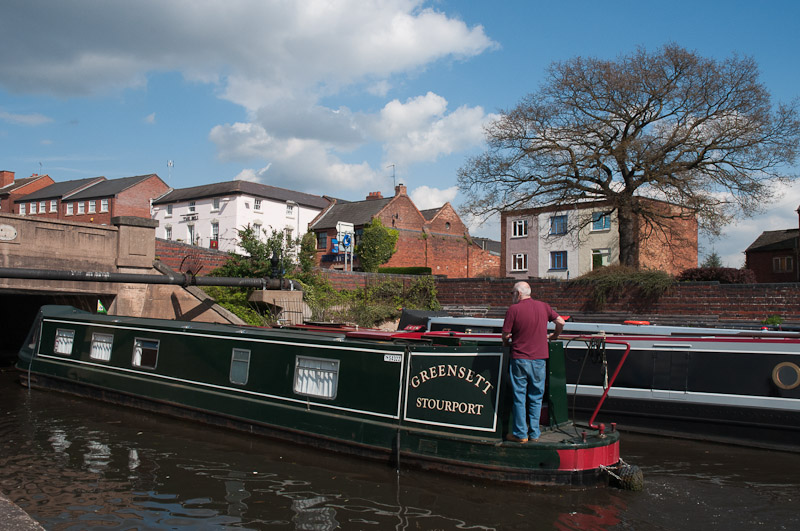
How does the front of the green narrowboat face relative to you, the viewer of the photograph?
facing away from the viewer and to the left of the viewer

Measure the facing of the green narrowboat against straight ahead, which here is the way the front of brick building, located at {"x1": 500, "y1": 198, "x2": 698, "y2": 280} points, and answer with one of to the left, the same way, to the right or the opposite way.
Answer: to the right

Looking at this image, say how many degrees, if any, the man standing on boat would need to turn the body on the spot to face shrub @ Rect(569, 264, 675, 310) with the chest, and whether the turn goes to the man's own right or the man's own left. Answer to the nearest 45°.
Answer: approximately 45° to the man's own right

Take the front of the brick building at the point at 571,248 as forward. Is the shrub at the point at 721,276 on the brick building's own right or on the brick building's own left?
on the brick building's own left

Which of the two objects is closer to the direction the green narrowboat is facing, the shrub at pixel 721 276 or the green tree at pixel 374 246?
the green tree

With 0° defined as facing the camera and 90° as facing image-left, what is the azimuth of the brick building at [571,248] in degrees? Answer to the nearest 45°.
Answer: approximately 45°

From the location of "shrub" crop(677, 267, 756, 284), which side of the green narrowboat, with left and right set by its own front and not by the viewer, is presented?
right

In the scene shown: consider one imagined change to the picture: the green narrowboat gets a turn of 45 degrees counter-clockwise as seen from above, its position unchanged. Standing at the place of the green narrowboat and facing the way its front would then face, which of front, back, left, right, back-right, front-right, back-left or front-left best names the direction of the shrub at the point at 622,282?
back-right

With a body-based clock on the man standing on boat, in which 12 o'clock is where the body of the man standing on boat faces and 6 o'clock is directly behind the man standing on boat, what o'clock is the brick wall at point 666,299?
The brick wall is roughly at 2 o'clock from the man standing on boat.

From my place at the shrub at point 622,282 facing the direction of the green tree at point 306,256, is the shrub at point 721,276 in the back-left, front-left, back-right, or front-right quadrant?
back-right

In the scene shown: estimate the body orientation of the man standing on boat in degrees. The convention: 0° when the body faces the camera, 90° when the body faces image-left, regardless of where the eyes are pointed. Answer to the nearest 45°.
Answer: approximately 135°
